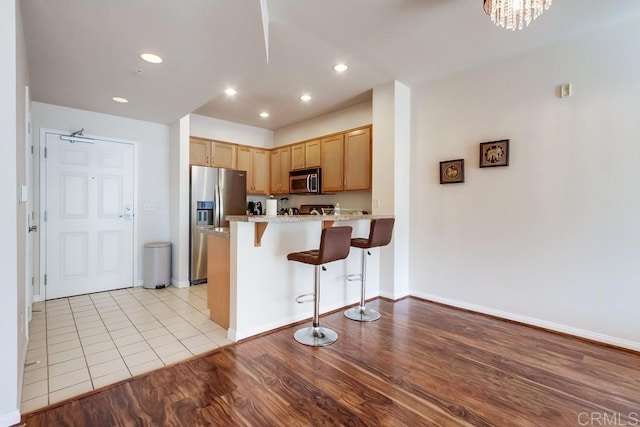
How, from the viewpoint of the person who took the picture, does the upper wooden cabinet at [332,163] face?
facing the viewer and to the left of the viewer

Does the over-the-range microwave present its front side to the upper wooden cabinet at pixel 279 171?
no

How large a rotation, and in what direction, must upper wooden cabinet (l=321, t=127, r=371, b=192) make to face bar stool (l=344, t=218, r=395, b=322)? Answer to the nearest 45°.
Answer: approximately 45° to its left

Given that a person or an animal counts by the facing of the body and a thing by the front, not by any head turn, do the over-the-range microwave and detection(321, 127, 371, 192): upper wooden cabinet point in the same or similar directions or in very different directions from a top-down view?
same or similar directions

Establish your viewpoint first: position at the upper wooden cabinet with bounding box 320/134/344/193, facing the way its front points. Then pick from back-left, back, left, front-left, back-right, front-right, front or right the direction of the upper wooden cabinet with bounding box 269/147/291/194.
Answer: right

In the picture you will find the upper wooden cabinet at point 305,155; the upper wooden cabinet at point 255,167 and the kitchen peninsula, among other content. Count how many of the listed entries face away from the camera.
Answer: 0

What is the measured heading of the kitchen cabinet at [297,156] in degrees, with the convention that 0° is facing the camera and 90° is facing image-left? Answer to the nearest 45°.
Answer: approximately 45°

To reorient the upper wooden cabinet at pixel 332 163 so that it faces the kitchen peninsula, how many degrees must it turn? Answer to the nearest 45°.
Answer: approximately 45° to its left

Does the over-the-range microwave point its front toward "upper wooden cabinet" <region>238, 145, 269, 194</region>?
no

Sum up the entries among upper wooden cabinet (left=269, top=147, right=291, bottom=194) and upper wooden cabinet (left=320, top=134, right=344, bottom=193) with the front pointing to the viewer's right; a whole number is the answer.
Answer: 0

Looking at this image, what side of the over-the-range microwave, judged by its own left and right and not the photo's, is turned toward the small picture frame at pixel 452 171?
left

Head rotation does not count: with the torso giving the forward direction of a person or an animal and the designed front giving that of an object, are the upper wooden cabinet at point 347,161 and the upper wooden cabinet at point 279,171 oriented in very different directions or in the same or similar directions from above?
same or similar directions

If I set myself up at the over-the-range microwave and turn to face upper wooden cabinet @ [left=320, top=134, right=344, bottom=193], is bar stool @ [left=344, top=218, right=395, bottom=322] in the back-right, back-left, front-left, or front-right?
front-right

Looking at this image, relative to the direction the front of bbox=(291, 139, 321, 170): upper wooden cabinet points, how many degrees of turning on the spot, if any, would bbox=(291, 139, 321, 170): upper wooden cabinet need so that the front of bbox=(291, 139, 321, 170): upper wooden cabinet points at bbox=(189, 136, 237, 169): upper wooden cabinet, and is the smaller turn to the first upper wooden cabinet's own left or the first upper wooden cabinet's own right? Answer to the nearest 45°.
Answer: approximately 45° to the first upper wooden cabinet's own right

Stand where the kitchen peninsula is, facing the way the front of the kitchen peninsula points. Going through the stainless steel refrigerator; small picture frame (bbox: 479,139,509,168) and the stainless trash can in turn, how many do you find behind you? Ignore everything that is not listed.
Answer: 2

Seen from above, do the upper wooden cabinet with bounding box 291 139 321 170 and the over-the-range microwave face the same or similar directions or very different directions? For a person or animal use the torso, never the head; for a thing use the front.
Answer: same or similar directions

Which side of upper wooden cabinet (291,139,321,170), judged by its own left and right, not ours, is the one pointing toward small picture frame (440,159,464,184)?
left
